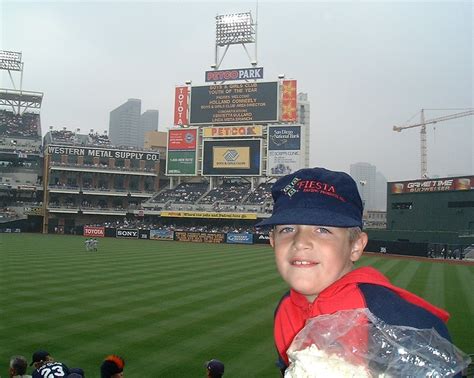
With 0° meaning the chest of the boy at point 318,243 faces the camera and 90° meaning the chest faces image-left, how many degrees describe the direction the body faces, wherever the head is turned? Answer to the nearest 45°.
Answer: approximately 45°

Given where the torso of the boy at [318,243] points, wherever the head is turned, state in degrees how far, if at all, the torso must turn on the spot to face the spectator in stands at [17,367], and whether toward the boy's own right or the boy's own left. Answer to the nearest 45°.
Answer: approximately 90° to the boy's own right

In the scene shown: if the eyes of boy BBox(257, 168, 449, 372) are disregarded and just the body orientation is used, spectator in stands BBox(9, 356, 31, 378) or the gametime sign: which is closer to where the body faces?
the spectator in stands

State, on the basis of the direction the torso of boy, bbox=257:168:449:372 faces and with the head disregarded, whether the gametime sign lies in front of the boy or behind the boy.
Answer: behind

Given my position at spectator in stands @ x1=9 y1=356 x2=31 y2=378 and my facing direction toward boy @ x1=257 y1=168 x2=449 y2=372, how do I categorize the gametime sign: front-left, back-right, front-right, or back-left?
back-left
